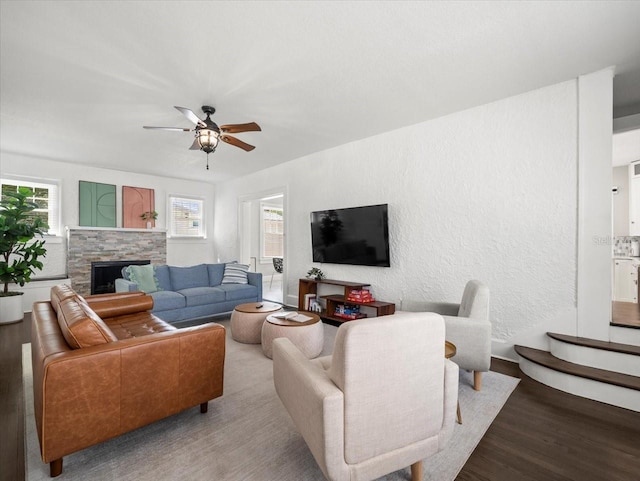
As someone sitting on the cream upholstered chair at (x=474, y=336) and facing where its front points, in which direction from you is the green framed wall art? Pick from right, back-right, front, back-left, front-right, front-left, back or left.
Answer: front

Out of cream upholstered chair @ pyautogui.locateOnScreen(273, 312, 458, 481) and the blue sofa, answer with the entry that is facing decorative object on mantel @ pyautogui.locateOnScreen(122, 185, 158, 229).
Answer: the cream upholstered chair

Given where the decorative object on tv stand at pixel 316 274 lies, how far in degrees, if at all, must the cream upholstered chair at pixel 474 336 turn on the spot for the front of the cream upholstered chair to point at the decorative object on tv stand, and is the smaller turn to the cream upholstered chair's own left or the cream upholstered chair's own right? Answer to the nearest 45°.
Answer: approximately 45° to the cream upholstered chair's own right

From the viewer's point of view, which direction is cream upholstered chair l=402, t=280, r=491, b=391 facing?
to the viewer's left

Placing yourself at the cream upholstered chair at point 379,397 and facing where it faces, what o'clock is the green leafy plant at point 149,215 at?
The green leafy plant is roughly at 12 o'clock from the cream upholstered chair.

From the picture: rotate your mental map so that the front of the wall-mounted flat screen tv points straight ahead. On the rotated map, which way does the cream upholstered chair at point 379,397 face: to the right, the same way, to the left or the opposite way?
to the right

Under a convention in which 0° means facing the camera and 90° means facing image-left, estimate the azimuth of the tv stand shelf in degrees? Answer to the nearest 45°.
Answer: approximately 45°

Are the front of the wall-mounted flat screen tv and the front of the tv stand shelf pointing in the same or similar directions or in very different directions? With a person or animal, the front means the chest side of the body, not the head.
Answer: same or similar directions

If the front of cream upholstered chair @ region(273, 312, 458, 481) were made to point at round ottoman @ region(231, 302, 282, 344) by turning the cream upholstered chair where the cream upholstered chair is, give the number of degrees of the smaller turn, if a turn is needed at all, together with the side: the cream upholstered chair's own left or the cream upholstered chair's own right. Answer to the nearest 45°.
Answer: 0° — it already faces it

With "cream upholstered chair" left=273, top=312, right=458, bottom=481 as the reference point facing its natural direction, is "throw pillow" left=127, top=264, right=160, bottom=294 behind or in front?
in front

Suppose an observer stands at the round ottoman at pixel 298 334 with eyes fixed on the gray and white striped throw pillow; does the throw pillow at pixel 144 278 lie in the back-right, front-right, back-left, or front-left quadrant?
front-left

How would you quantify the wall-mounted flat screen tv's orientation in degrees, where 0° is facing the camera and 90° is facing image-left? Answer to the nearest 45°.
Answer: approximately 45°

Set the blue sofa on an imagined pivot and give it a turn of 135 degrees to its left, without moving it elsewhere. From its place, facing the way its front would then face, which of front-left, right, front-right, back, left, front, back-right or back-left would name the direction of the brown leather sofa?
back

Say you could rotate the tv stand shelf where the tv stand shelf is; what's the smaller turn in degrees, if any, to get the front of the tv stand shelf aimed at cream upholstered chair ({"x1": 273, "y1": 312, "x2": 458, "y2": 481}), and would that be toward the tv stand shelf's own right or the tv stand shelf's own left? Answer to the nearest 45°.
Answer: approximately 45° to the tv stand shelf's own left

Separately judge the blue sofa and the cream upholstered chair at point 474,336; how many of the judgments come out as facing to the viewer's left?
1

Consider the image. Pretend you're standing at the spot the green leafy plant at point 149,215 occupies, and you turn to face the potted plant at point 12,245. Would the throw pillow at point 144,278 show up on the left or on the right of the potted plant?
left

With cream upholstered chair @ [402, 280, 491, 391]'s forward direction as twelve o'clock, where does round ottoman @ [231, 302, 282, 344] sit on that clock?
The round ottoman is roughly at 12 o'clock from the cream upholstered chair.

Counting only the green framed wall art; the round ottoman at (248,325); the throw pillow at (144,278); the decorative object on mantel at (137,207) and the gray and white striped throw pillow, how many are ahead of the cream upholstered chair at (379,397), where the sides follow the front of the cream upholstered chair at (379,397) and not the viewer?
5

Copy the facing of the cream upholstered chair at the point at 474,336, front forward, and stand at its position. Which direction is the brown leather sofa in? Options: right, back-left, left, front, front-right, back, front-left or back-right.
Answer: front-left

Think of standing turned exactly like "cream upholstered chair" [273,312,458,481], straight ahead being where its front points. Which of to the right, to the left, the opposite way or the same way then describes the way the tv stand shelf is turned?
to the left
